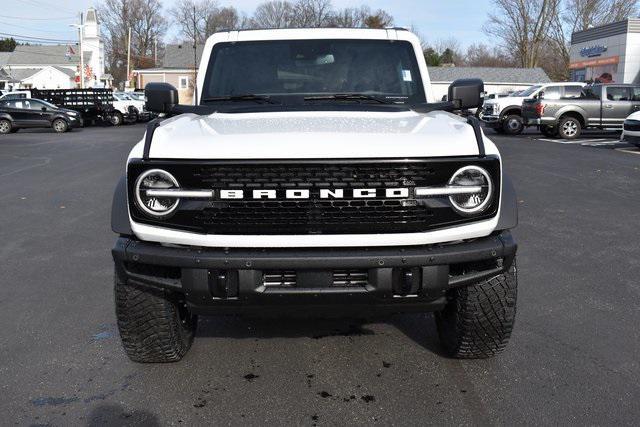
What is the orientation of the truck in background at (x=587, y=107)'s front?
to the viewer's right

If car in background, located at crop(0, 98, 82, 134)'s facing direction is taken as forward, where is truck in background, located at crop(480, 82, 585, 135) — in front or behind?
in front

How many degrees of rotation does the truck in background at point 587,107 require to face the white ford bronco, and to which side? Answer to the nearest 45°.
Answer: approximately 90° to its right

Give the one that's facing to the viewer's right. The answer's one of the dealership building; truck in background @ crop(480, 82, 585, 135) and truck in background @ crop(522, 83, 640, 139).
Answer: truck in background @ crop(522, 83, 640, 139)

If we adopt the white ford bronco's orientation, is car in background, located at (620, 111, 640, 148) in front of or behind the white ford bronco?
behind

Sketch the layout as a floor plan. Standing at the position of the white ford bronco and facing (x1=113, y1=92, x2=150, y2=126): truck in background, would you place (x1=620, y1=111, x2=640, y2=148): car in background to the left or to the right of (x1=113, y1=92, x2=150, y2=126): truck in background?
right

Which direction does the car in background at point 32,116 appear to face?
to the viewer's right

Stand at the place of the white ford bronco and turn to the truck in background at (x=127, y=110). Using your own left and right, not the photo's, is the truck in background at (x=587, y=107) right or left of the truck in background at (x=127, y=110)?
right

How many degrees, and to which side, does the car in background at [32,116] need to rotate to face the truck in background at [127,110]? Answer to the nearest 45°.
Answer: approximately 45° to its left

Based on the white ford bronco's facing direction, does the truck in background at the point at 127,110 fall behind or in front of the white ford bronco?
behind

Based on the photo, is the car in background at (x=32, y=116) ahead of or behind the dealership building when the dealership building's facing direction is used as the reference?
ahead

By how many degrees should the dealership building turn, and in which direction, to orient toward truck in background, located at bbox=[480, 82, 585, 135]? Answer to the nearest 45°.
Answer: approximately 45° to its left
